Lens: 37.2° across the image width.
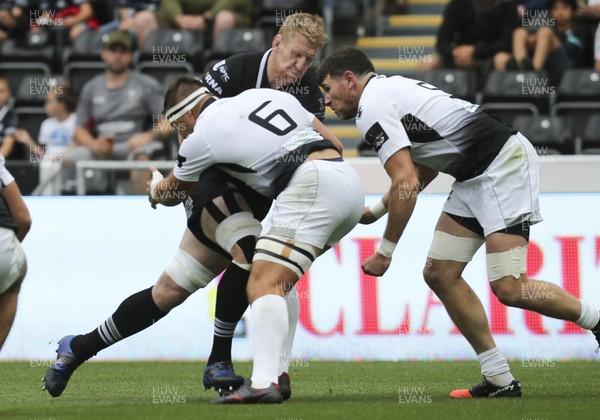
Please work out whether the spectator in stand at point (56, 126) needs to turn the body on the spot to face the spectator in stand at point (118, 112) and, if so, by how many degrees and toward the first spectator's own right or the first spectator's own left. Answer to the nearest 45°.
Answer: approximately 90° to the first spectator's own left

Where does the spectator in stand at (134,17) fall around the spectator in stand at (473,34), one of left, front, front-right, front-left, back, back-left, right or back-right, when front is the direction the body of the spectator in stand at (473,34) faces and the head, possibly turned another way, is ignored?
front-right

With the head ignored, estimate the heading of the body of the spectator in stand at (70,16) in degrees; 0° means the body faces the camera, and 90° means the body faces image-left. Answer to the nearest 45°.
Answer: approximately 0°

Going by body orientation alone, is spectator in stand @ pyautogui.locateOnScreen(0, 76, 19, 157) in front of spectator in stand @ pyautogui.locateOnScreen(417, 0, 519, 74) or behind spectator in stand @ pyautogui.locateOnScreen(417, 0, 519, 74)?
in front

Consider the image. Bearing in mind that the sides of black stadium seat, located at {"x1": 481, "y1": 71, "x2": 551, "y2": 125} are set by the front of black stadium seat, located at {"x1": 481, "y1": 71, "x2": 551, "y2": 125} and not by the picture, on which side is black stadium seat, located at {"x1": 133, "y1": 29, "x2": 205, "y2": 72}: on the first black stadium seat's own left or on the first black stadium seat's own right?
on the first black stadium seat's own right

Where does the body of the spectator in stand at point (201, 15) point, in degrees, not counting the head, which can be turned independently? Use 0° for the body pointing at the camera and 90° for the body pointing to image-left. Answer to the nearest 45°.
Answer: approximately 0°

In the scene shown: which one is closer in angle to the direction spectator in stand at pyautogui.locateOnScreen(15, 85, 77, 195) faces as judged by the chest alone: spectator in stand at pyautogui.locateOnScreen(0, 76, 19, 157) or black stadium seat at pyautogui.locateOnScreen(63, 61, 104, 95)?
the spectator in stand

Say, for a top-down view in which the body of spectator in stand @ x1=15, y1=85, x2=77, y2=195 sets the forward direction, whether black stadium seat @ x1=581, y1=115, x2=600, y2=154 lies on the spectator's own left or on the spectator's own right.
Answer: on the spectator's own left

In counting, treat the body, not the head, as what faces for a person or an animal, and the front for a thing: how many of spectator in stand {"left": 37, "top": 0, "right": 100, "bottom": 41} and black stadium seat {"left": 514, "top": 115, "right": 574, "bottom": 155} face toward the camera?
2

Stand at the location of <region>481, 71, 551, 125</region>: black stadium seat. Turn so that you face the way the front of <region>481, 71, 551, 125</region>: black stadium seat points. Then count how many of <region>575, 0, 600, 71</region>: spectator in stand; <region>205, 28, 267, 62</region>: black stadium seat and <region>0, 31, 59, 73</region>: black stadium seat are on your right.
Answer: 2

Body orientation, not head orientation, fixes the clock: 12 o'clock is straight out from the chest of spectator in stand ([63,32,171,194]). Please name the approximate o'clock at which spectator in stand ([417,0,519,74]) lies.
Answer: spectator in stand ([417,0,519,74]) is roughly at 9 o'clock from spectator in stand ([63,32,171,194]).

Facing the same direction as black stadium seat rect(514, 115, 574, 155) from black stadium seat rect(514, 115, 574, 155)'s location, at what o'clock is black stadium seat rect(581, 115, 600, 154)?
black stadium seat rect(581, 115, 600, 154) is roughly at 8 o'clock from black stadium seat rect(514, 115, 574, 155).
